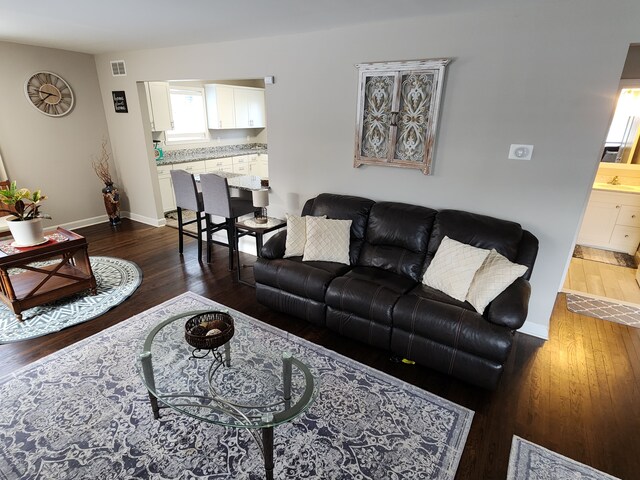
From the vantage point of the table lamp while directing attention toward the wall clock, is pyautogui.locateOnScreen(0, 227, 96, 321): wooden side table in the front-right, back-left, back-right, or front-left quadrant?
front-left

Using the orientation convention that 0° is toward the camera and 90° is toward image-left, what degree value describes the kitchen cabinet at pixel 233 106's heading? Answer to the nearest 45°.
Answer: approximately 315°

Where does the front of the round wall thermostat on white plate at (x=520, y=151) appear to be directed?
toward the camera

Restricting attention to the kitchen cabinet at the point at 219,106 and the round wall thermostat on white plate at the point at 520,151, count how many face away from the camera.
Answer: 0

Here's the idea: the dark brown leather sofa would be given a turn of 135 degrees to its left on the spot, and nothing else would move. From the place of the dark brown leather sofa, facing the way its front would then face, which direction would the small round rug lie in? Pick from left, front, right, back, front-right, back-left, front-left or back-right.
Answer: back

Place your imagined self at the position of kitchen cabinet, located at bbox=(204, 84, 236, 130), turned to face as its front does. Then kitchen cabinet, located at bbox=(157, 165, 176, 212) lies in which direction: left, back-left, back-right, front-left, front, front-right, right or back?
right

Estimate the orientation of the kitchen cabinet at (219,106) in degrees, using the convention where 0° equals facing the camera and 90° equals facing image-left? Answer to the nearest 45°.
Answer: approximately 315°

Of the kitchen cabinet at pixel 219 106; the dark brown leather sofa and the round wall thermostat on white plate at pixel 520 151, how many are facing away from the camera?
0

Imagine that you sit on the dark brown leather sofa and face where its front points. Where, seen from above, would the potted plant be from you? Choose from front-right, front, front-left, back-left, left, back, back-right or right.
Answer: front-right

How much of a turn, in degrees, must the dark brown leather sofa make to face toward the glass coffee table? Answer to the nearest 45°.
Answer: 0° — it already faces it

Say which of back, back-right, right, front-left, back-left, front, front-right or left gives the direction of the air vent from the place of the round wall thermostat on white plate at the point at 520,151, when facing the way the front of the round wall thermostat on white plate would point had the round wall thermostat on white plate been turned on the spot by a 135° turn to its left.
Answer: back-left

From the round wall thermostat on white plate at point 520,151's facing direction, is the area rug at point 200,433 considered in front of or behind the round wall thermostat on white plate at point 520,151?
in front

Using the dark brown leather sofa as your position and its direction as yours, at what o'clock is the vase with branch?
The vase with branch is roughly at 2 o'clock from the dark brown leather sofa.

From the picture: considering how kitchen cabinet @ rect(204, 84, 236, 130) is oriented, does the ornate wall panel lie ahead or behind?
ahead
